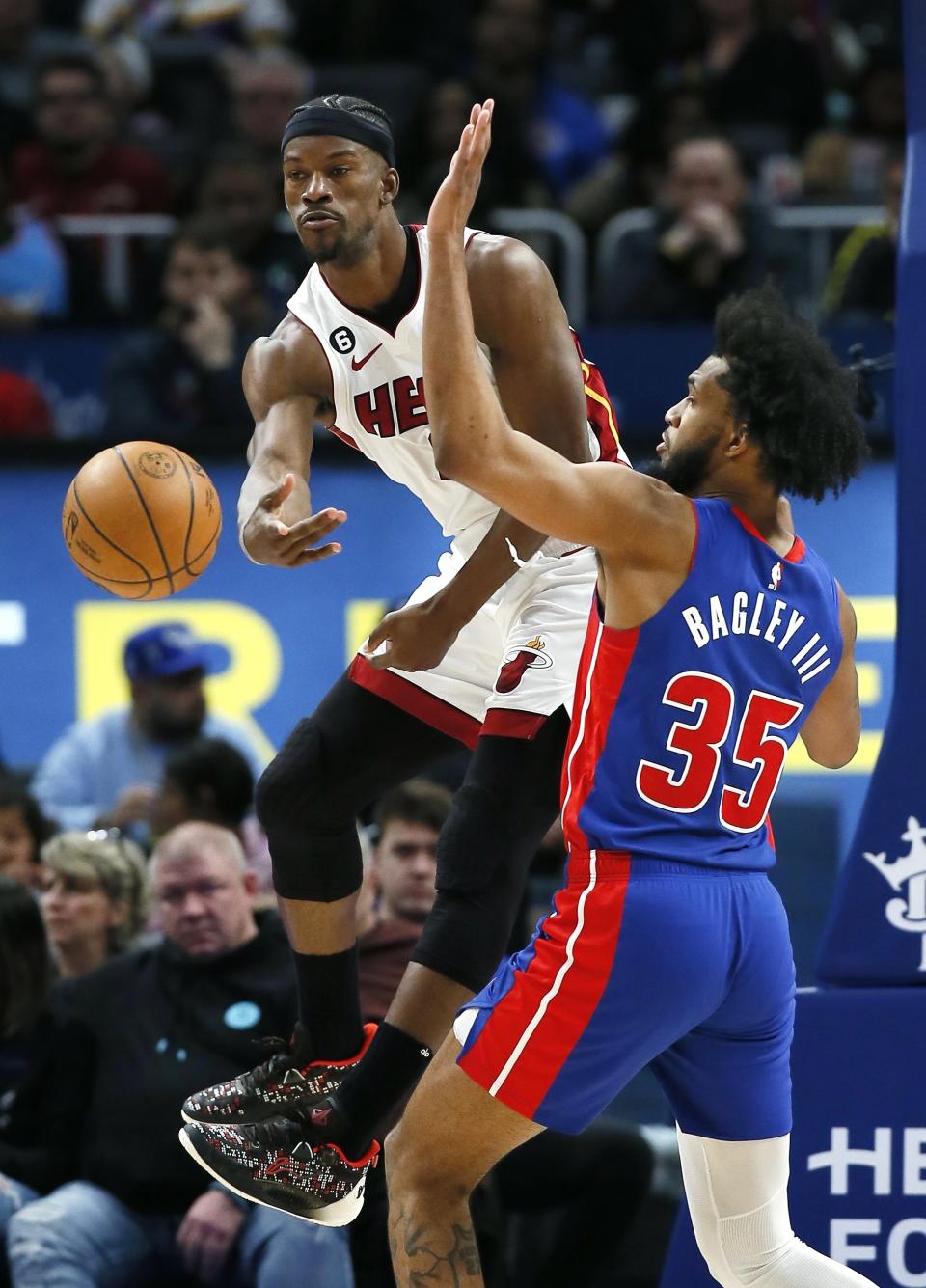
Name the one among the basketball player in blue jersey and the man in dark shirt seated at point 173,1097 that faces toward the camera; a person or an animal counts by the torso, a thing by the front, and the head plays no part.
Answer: the man in dark shirt seated

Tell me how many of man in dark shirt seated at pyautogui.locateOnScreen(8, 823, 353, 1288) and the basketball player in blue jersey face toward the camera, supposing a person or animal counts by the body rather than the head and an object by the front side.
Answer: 1

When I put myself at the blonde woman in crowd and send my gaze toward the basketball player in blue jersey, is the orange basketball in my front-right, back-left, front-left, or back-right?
front-right

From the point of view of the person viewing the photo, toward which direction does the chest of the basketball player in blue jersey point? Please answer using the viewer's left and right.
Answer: facing away from the viewer and to the left of the viewer

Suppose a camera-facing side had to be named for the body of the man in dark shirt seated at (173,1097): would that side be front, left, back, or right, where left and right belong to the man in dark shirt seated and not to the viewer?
front

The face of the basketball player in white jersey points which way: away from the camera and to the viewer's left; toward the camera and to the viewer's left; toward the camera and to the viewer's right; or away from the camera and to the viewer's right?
toward the camera and to the viewer's left

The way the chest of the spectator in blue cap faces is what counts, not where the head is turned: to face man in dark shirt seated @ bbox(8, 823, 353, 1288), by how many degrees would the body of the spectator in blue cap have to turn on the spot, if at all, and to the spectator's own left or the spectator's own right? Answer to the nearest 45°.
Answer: approximately 45° to the spectator's own right

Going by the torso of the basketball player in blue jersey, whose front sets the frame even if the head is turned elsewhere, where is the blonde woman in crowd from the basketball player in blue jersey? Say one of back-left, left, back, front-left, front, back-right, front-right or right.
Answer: front

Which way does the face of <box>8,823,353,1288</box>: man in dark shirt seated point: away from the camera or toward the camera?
toward the camera

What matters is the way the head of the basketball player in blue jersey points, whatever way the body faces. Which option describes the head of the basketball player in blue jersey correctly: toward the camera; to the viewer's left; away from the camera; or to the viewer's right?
to the viewer's left

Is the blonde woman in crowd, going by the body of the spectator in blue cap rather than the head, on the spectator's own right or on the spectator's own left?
on the spectator's own right

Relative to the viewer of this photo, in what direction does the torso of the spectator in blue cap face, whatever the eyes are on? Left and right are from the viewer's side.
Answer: facing the viewer and to the right of the viewer
